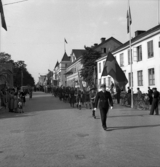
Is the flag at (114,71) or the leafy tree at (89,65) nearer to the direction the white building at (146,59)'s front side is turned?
the flag

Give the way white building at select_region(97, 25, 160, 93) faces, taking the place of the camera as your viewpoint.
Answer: facing the viewer and to the left of the viewer

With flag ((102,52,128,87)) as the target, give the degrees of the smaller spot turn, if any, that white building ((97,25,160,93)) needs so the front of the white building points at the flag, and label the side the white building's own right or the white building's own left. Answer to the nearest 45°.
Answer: approximately 45° to the white building's own left

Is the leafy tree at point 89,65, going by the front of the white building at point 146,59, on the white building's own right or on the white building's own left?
on the white building's own right
